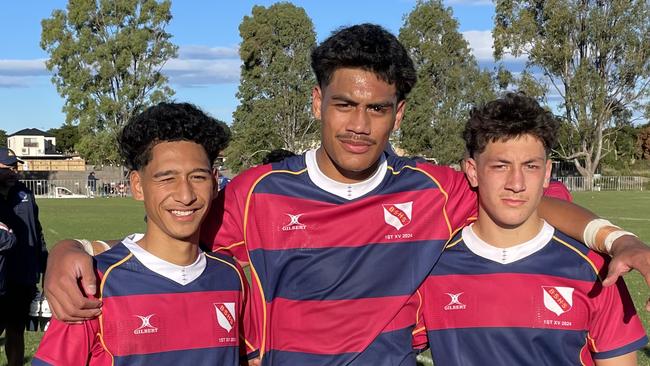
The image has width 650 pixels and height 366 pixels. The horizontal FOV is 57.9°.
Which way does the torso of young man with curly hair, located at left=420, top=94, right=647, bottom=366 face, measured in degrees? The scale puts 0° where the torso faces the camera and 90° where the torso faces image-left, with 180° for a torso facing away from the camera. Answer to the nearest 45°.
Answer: approximately 0°

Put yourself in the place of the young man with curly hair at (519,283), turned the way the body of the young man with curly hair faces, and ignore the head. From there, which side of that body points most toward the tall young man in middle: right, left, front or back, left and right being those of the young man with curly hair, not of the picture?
right

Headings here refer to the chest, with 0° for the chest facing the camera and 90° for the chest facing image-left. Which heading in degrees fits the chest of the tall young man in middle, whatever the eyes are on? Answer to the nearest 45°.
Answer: approximately 0°

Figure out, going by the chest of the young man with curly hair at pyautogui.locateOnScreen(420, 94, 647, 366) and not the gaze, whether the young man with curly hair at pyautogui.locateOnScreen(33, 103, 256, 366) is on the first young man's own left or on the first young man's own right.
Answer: on the first young man's own right

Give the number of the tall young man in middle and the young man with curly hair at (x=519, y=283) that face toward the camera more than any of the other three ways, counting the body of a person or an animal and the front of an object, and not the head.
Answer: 2

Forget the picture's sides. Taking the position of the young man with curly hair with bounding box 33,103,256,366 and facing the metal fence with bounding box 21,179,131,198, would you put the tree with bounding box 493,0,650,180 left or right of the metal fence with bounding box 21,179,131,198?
right
